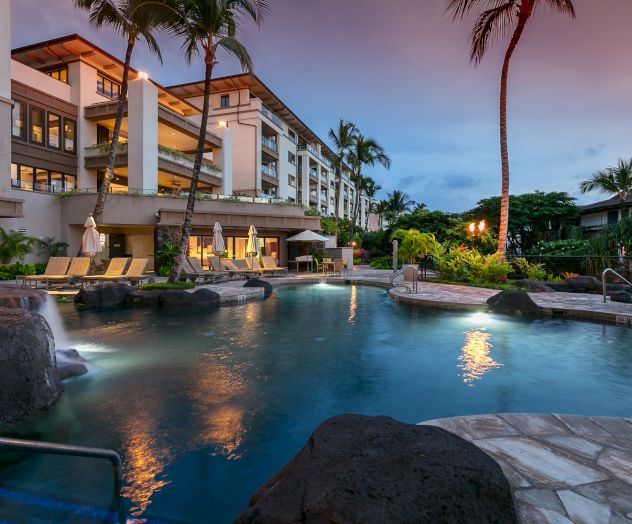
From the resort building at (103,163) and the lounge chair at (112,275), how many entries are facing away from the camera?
0

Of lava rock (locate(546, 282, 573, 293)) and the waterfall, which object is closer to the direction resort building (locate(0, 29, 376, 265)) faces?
the lava rock

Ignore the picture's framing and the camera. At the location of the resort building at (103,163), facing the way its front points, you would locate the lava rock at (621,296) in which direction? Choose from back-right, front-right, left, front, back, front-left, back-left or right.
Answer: front

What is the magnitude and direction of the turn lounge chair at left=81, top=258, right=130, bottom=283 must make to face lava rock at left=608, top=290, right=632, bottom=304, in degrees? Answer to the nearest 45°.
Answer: approximately 90° to its left

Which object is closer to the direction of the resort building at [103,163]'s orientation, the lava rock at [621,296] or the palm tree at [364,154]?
the lava rock

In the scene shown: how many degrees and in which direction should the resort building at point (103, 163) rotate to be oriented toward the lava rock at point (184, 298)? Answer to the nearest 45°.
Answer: approximately 45° to its right

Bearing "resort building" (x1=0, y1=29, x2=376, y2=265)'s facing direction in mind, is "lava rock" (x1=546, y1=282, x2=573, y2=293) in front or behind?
in front

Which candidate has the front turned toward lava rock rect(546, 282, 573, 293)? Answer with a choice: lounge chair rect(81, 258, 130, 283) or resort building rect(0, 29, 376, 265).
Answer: the resort building

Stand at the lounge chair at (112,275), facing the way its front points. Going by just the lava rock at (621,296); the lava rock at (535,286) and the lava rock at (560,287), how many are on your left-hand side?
3

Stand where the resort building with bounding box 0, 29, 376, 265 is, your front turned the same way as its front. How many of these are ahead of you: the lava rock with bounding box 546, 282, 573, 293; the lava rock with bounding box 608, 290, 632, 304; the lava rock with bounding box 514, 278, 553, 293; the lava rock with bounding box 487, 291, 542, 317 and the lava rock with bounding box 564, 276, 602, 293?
5

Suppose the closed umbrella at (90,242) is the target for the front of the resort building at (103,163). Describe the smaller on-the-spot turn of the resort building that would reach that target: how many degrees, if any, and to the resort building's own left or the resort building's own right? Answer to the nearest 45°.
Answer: approximately 45° to the resort building's own right

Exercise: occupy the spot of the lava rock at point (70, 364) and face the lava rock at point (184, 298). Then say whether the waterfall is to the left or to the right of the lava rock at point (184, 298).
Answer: left

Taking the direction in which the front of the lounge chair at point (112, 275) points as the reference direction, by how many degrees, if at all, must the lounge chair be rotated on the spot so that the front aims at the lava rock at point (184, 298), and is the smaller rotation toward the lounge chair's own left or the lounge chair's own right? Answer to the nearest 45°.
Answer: approximately 45° to the lounge chair's own left

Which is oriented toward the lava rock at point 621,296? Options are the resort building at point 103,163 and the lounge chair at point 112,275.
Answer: the resort building

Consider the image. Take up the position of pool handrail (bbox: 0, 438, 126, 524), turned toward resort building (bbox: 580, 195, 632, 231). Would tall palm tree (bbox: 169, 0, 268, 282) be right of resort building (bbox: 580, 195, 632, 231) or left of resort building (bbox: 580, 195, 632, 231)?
left
